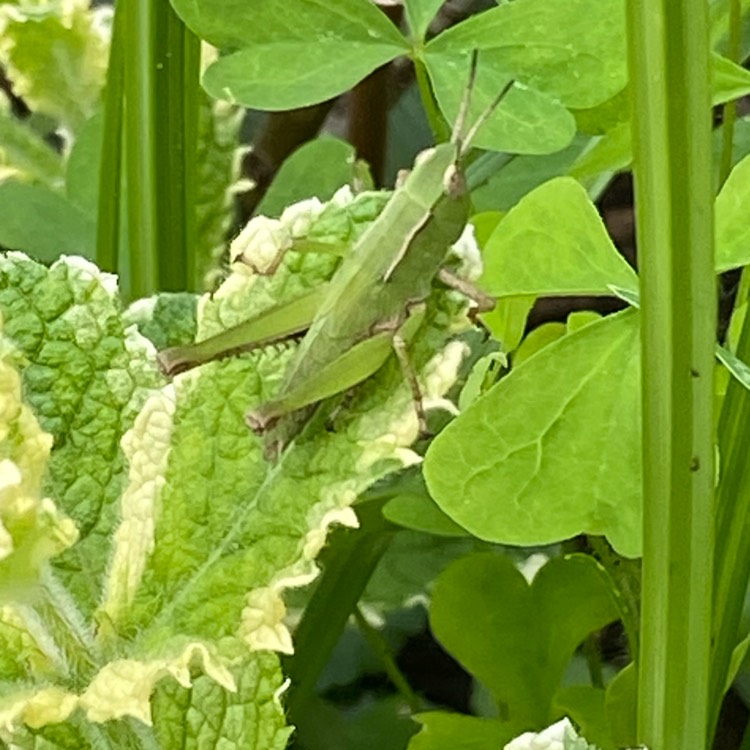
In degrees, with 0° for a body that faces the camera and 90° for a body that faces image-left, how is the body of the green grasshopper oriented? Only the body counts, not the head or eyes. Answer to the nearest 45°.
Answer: approximately 225°
